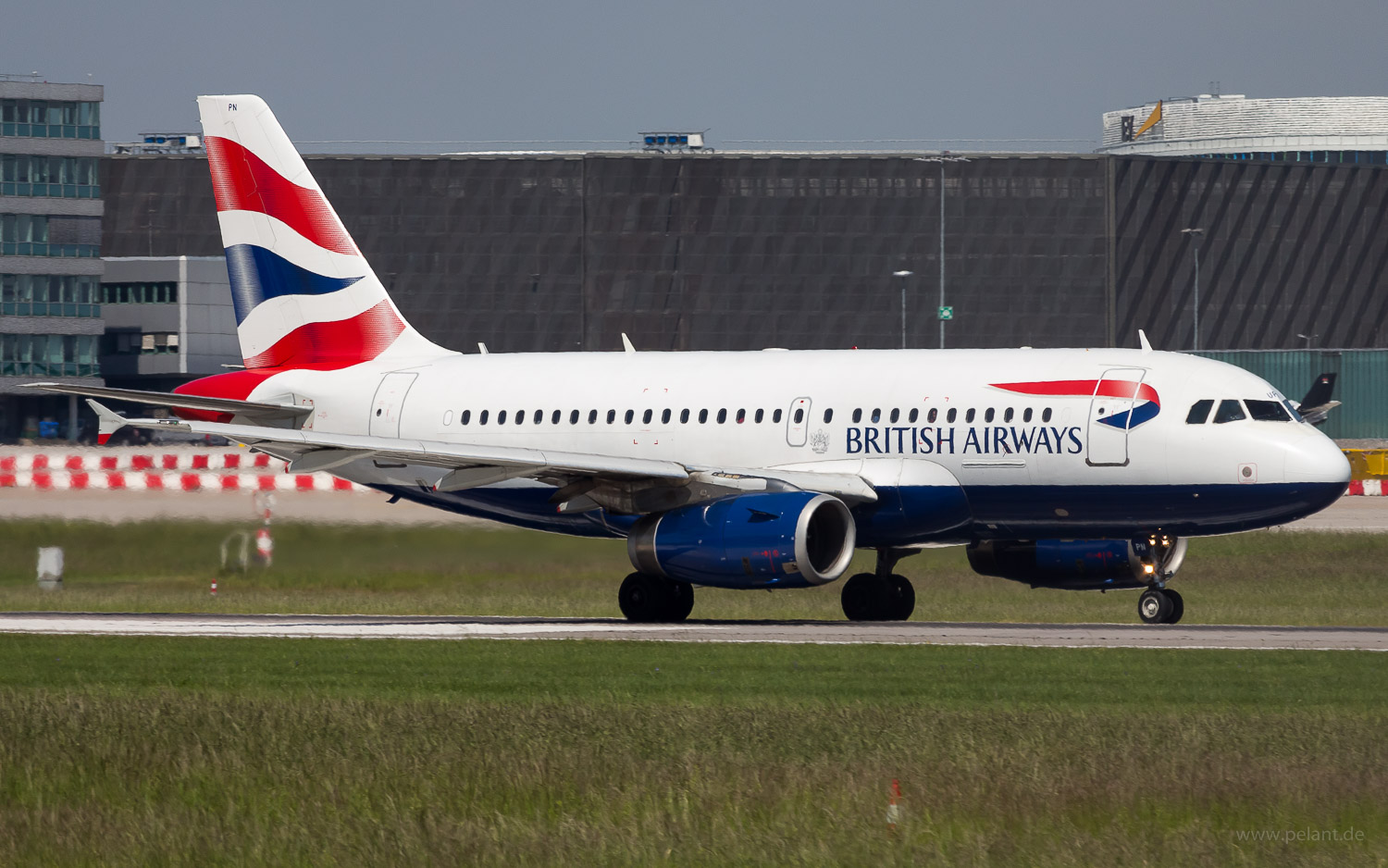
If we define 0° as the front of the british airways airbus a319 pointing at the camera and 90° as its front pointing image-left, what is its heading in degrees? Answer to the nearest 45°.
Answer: approximately 315°

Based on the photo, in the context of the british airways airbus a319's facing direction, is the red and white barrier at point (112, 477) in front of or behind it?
behind
